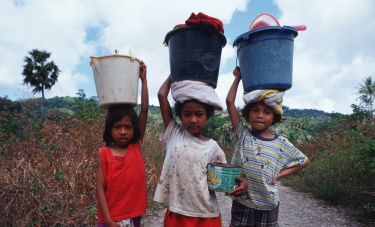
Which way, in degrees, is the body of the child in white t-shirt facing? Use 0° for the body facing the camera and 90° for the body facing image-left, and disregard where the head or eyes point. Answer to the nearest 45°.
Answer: approximately 0°

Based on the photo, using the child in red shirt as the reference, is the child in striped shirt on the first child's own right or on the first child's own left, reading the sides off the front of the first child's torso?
on the first child's own left

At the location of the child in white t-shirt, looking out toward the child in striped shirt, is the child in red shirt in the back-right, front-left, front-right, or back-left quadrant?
back-left

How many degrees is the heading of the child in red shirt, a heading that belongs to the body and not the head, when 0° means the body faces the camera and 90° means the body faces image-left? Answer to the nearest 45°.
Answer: approximately 0°

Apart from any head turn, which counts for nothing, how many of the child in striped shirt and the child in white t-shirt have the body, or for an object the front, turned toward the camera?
2
